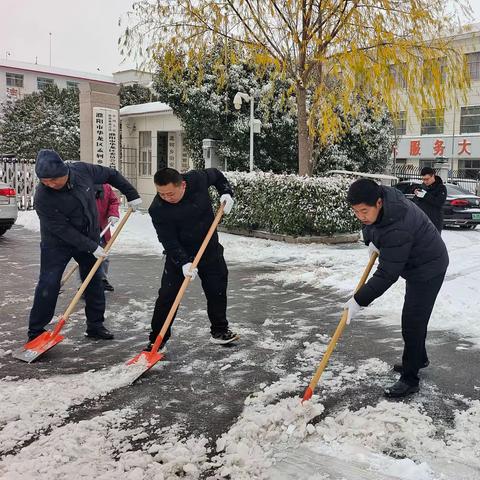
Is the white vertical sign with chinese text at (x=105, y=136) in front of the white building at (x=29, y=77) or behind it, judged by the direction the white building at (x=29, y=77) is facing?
in front

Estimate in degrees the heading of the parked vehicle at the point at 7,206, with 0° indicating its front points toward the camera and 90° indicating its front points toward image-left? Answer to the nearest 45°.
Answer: approximately 135°

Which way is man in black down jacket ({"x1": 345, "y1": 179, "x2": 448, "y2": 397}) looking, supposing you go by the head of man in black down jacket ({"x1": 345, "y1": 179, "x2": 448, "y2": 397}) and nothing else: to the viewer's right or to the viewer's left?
to the viewer's left

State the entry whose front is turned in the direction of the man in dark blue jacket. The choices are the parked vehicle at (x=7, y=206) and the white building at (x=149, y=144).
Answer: the white building

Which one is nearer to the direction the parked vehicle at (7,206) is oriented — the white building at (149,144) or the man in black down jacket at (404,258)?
the white building

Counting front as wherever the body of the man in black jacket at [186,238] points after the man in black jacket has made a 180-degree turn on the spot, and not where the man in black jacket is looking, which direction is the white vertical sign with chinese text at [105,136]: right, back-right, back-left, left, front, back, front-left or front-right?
front

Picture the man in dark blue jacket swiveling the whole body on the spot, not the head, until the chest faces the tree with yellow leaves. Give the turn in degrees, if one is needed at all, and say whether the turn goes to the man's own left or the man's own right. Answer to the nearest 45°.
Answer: approximately 90° to the man's own left

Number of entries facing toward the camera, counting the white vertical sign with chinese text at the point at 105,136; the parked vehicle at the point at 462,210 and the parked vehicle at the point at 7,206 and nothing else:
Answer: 1

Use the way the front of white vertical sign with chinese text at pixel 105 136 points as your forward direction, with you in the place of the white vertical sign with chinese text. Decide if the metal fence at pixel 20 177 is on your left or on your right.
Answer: on your right
